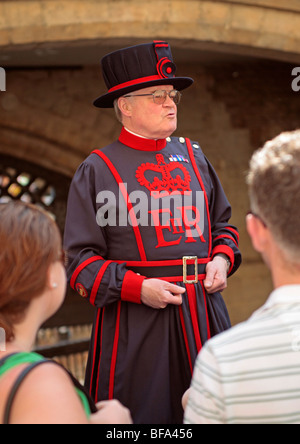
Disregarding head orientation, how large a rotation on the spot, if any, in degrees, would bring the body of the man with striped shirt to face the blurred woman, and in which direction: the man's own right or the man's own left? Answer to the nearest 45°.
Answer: approximately 90° to the man's own left

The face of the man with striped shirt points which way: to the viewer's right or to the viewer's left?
to the viewer's left

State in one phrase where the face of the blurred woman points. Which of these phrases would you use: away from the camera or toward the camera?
away from the camera

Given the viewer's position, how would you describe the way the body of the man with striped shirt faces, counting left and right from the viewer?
facing away from the viewer

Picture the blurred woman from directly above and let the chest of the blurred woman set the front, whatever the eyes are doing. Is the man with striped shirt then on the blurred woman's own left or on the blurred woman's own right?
on the blurred woman's own right

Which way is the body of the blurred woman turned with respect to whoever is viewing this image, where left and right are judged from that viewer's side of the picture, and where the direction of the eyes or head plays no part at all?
facing away from the viewer and to the right of the viewer

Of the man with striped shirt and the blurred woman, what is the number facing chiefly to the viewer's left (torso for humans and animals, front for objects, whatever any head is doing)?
0
